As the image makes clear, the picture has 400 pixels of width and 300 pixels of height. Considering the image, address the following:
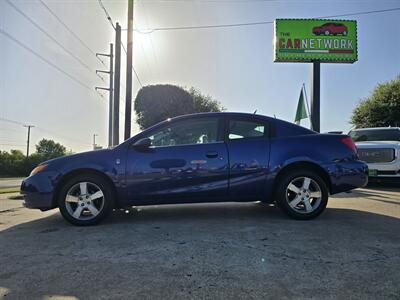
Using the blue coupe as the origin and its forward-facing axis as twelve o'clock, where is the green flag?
The green flag is roughly at 4 o'clock from the blue coupe.

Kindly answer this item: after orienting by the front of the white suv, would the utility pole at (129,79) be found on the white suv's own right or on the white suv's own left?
on the white suv's own right

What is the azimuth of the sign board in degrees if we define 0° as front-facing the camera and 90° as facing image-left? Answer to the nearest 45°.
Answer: approximately 0°

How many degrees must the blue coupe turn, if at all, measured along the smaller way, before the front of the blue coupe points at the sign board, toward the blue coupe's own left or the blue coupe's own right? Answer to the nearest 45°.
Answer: approximately 135° to the blue coupe's own right

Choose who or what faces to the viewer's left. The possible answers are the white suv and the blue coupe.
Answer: the blue coupe

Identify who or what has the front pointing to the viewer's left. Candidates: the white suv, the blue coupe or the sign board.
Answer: the blue coupe

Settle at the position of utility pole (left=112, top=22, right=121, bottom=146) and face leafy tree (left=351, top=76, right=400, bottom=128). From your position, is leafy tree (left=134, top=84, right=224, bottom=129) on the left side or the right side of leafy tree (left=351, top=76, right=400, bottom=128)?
left

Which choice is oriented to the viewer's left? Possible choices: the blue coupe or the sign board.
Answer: the blue coupe

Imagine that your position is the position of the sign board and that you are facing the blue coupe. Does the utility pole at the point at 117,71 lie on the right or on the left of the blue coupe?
right

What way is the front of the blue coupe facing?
to the viewer's left

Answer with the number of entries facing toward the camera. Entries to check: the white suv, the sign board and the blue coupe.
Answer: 2

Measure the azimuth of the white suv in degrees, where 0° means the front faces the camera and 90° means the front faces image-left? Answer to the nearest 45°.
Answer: approximately 0°

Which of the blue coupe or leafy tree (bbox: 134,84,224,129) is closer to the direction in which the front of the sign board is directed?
the blue coupe
